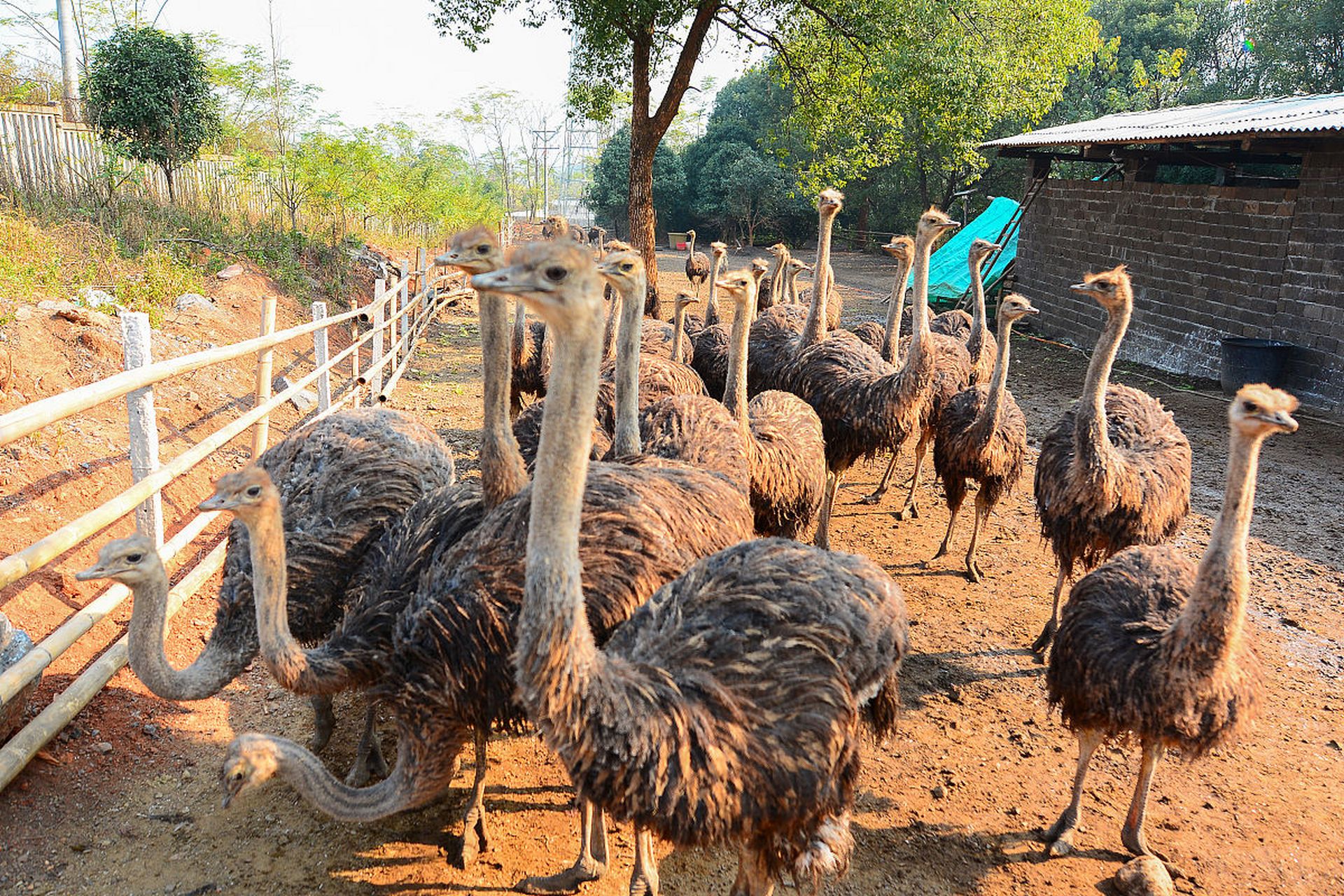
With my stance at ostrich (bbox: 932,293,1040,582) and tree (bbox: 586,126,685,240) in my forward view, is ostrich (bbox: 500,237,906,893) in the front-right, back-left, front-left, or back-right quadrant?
back-left

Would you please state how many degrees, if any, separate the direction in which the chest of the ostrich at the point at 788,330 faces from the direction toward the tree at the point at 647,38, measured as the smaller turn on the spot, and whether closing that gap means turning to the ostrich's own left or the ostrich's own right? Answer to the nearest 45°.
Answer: approximately 135° to the ostrich's own left

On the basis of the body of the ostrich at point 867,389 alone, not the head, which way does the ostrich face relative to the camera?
to the viewer's right

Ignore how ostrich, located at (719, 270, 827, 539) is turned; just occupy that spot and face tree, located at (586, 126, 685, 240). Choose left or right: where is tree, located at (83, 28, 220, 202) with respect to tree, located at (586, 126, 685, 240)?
left

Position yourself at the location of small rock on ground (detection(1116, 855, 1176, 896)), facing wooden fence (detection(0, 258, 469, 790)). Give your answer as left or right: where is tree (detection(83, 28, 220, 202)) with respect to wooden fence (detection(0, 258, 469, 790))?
right

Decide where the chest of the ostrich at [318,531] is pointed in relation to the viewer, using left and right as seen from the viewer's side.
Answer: facing to the left of the viewer

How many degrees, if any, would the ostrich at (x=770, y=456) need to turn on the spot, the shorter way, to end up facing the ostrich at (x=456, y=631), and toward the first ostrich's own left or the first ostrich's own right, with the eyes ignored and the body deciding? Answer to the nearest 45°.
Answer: approximately 45° to the first ostrich's own left

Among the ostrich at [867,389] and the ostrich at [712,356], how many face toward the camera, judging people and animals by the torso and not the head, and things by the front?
1

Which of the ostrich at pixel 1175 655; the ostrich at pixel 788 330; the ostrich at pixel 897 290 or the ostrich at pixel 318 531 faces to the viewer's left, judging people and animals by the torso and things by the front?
the ostrich at pixel 318 531

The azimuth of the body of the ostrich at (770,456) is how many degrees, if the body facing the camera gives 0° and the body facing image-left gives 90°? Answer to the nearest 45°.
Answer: approximately 45°

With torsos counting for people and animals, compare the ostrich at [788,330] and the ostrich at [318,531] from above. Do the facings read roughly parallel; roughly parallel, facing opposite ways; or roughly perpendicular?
roughly perpendicular

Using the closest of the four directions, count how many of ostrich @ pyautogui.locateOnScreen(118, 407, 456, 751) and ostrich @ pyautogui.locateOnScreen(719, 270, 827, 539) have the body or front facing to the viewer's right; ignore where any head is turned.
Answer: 0

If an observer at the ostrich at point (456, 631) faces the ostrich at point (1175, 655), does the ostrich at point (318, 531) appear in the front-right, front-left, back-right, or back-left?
back-left

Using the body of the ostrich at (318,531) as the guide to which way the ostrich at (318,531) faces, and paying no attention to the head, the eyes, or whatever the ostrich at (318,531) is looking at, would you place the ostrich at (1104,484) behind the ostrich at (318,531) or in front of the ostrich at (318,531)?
behind

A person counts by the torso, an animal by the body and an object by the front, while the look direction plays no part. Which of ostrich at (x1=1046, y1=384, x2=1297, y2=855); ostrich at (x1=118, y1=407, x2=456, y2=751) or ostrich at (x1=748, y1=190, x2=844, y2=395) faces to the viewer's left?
ostrich at (x1=118, y1=407, x2=456, y2=751)
